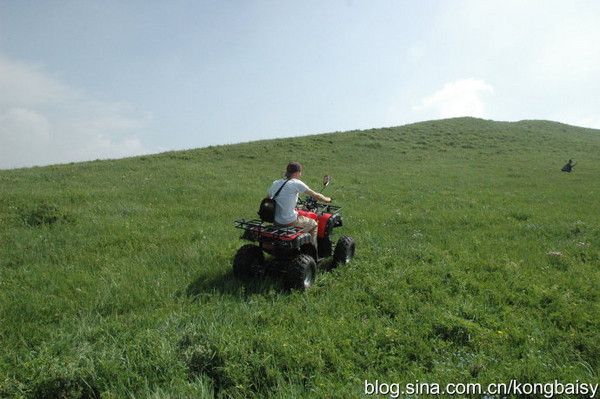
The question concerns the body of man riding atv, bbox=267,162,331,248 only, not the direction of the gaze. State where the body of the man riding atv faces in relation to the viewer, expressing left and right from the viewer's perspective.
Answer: facing away from the viewer and to the right of the viewer

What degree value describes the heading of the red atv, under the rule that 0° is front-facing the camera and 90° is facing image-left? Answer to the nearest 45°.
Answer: approximately 225°

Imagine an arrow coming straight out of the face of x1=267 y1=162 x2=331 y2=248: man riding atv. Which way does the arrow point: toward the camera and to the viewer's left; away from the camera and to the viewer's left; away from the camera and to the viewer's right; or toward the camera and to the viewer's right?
away from the camera and to the viewer's right
